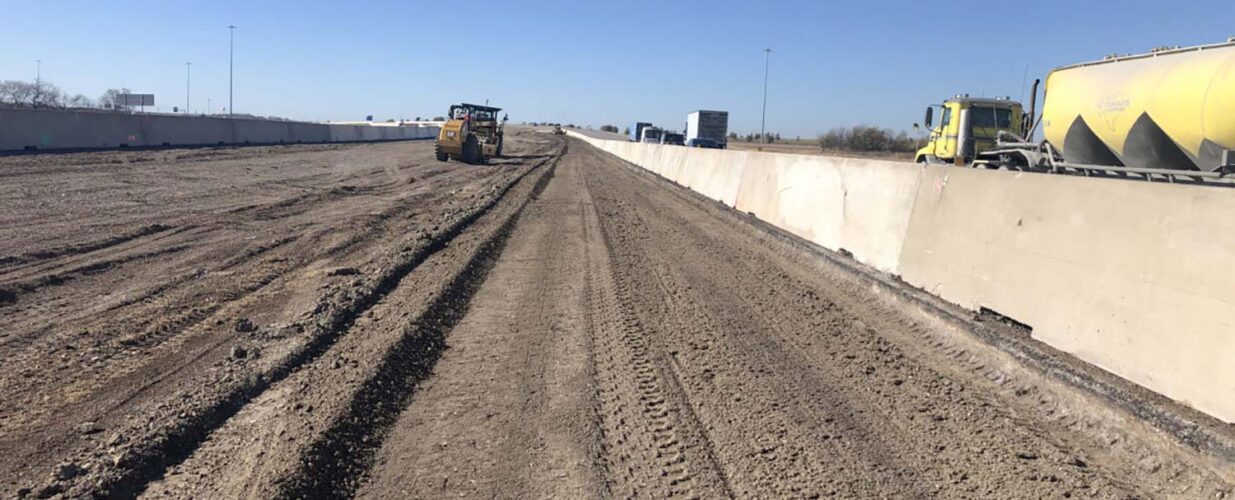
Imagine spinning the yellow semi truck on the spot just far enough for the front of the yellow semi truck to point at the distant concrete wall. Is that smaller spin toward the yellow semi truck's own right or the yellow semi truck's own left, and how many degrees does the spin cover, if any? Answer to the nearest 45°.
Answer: approximately 45° to the yellow semi truck's own left

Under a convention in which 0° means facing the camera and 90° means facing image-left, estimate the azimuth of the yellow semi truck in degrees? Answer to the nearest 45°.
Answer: approximately 135°

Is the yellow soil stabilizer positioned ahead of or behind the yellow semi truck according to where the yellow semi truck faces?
ahead

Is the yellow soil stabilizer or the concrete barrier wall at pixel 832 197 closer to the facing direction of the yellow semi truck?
the yellow soil stabilizer
